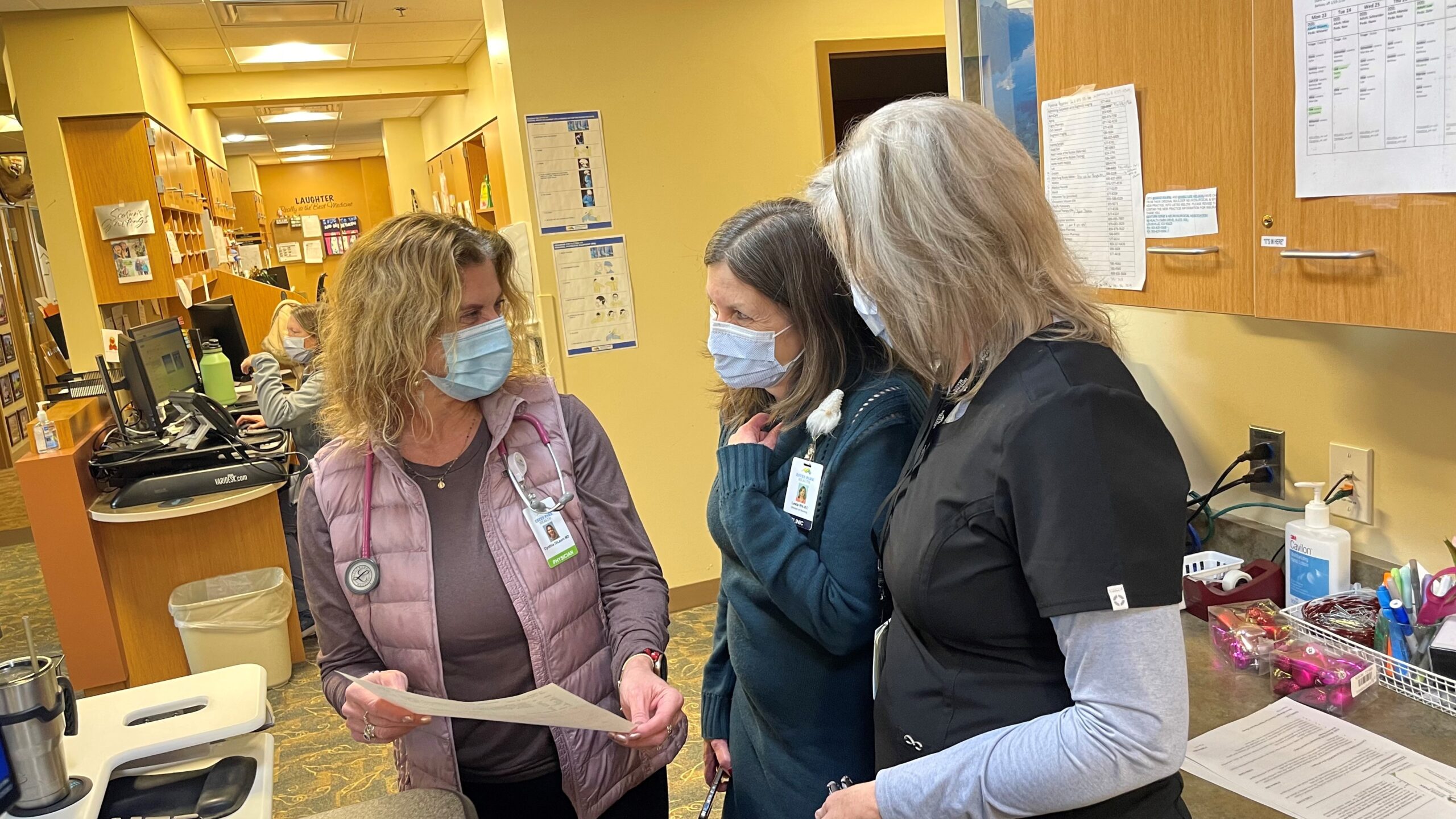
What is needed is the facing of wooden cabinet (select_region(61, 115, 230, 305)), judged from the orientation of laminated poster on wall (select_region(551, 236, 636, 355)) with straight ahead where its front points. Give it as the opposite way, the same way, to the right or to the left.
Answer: to the left

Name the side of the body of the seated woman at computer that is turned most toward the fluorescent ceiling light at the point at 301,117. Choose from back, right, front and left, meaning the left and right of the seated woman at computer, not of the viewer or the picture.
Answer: right

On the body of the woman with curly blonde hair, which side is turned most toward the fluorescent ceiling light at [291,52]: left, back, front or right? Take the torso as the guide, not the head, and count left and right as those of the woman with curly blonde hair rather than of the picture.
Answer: back

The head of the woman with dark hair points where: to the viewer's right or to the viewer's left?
to the viewer's left

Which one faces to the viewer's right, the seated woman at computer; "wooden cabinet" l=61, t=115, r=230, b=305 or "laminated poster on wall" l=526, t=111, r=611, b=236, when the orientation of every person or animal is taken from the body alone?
the wooden cabinet

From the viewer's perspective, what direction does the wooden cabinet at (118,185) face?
to the viewer's right

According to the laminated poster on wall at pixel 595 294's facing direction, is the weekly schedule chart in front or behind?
in front

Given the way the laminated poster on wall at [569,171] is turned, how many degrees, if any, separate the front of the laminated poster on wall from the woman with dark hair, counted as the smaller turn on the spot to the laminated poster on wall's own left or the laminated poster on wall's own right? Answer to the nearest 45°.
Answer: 0° — it already faces them

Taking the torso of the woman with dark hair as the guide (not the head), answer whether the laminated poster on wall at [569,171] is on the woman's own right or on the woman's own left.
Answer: on the woman's own right

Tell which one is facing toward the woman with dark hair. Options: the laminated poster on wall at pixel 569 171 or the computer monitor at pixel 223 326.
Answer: the laminated poster on wall

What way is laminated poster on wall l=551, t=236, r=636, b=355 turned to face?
toward the camera

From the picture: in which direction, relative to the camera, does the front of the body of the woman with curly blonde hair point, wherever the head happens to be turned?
toward the camera

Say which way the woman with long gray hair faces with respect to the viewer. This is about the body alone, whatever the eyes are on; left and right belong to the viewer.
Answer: facing to the left of the viewer
